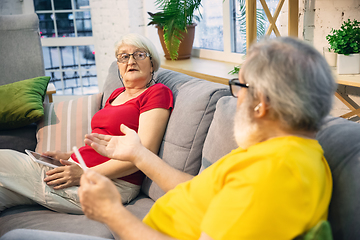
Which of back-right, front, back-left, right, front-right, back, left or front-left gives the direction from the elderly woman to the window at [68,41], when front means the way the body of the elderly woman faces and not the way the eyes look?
back-right

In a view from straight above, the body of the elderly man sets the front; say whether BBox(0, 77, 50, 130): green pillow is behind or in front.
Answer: in front

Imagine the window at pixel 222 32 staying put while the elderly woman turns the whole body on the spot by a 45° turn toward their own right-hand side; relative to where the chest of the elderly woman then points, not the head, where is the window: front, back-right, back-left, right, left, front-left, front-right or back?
back-right

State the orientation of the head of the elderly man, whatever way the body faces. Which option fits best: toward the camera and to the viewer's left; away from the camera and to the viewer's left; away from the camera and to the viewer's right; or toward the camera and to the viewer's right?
away from the camera and to the viewer's left

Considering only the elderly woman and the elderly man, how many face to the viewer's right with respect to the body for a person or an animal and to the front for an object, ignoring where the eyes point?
0

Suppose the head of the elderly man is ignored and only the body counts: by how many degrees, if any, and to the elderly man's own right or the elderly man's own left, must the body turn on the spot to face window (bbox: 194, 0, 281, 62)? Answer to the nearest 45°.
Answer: approximately 45° to the elderly man's own right

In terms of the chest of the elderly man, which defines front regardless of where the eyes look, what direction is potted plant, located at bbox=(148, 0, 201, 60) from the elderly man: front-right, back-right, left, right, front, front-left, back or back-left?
front-right

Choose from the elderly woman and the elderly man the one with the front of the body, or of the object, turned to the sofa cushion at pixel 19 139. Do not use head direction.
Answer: the elderly man

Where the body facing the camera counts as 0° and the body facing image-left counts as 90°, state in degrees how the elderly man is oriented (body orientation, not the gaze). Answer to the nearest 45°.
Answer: approximately 135°

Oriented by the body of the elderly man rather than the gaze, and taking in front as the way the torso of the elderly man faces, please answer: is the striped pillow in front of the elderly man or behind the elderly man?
in front

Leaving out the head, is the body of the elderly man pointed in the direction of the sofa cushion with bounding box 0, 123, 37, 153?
yes

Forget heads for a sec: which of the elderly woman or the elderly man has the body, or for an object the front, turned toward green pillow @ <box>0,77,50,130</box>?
the elderly man

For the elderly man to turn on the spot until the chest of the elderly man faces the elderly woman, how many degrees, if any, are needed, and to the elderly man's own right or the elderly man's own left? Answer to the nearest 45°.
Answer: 0° — they already face them

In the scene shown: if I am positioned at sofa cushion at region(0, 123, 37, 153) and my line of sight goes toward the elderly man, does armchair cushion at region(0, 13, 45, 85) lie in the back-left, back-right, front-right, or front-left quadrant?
back-left
